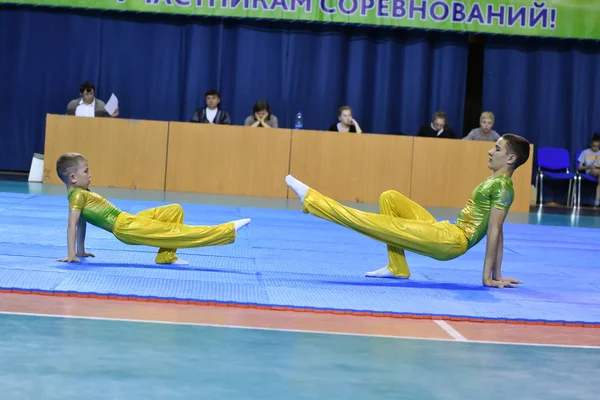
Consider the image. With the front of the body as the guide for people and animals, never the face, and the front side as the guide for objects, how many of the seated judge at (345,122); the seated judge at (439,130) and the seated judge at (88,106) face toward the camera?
3

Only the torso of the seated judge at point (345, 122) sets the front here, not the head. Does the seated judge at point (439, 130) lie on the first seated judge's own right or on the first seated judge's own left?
on the first seated judge's own left

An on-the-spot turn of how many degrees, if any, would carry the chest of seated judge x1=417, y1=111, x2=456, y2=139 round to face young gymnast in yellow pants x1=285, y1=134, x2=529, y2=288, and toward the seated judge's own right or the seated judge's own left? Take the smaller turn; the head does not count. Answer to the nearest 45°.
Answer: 0° — they already face them

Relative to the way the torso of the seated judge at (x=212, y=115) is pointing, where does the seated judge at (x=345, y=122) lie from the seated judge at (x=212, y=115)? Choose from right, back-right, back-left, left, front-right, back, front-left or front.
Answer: left

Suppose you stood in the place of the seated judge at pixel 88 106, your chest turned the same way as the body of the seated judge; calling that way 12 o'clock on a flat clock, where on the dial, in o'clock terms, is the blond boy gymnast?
The blond boy gymnast is roughly at 12 o'clock from the seated judge.

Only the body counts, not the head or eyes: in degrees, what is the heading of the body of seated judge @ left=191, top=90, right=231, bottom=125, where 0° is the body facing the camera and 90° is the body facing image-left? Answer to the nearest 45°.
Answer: approximately 0°

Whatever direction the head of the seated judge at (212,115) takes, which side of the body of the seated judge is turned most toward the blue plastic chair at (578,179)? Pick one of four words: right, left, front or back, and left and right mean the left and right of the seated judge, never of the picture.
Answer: left
